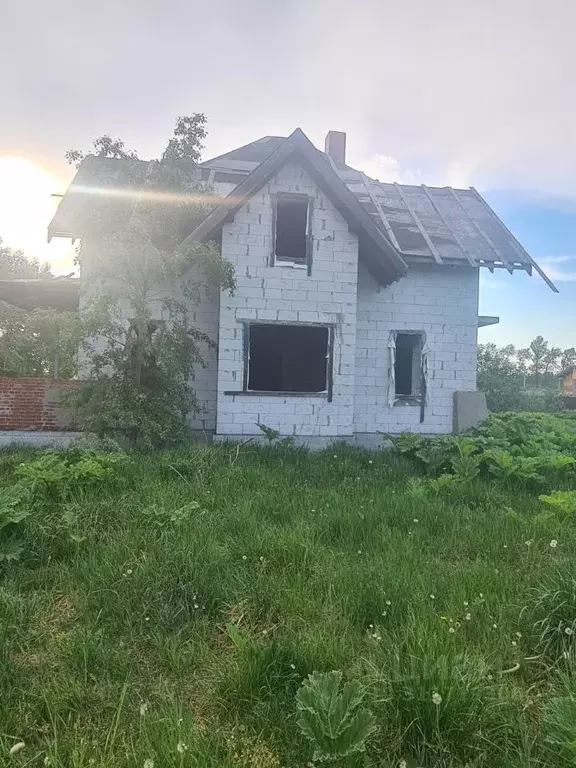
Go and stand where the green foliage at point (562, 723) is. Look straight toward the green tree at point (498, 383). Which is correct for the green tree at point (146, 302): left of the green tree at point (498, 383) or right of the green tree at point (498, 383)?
left

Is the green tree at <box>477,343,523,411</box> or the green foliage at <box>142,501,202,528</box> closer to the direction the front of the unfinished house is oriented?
the green foliage

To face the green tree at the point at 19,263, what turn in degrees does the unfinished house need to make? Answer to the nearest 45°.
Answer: approximately 135° to its right

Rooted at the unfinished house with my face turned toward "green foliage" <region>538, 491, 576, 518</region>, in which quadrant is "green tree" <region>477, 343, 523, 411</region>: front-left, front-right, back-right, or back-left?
back-left

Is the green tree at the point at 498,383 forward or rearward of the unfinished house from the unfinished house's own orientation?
rearward

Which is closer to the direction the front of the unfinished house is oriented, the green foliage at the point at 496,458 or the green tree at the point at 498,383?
the green foliage

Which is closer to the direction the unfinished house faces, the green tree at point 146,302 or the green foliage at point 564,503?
the green foliage

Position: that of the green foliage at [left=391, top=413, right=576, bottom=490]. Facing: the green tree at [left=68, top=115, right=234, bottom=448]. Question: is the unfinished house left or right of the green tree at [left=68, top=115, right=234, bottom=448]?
right

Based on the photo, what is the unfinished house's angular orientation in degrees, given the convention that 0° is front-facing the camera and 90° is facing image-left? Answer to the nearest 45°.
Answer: approximately 0°

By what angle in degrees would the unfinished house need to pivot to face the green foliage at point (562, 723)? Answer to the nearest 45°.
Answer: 0° — it already faces it
